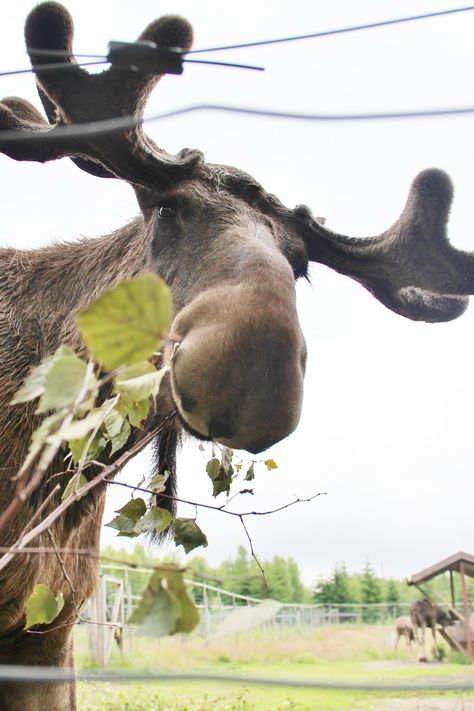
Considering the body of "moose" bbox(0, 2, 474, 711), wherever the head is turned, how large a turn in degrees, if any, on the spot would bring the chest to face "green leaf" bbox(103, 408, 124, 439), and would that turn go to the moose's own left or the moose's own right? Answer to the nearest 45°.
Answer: approximately 45° to the moose's own right

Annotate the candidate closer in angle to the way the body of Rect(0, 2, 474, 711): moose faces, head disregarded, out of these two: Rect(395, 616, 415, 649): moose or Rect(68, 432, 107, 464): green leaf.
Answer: the green leaf

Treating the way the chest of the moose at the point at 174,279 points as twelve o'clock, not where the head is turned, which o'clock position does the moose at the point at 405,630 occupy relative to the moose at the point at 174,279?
the moose at the point at 405,630 is roughly at 8 o'clock from the moose at the point at 174,279.

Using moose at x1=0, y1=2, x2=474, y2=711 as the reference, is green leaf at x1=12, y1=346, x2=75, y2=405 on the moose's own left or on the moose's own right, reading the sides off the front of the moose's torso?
on the moose's own right

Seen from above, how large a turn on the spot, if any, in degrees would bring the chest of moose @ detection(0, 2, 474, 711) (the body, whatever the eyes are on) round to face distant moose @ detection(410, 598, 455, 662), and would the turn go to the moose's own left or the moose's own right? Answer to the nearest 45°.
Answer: approximately 135° to the moose's own left

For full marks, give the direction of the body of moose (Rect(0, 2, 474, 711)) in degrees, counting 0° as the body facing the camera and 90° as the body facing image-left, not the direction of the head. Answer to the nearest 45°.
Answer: approximately 315°

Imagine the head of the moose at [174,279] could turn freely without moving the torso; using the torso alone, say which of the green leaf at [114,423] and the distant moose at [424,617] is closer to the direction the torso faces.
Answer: the green leaf
